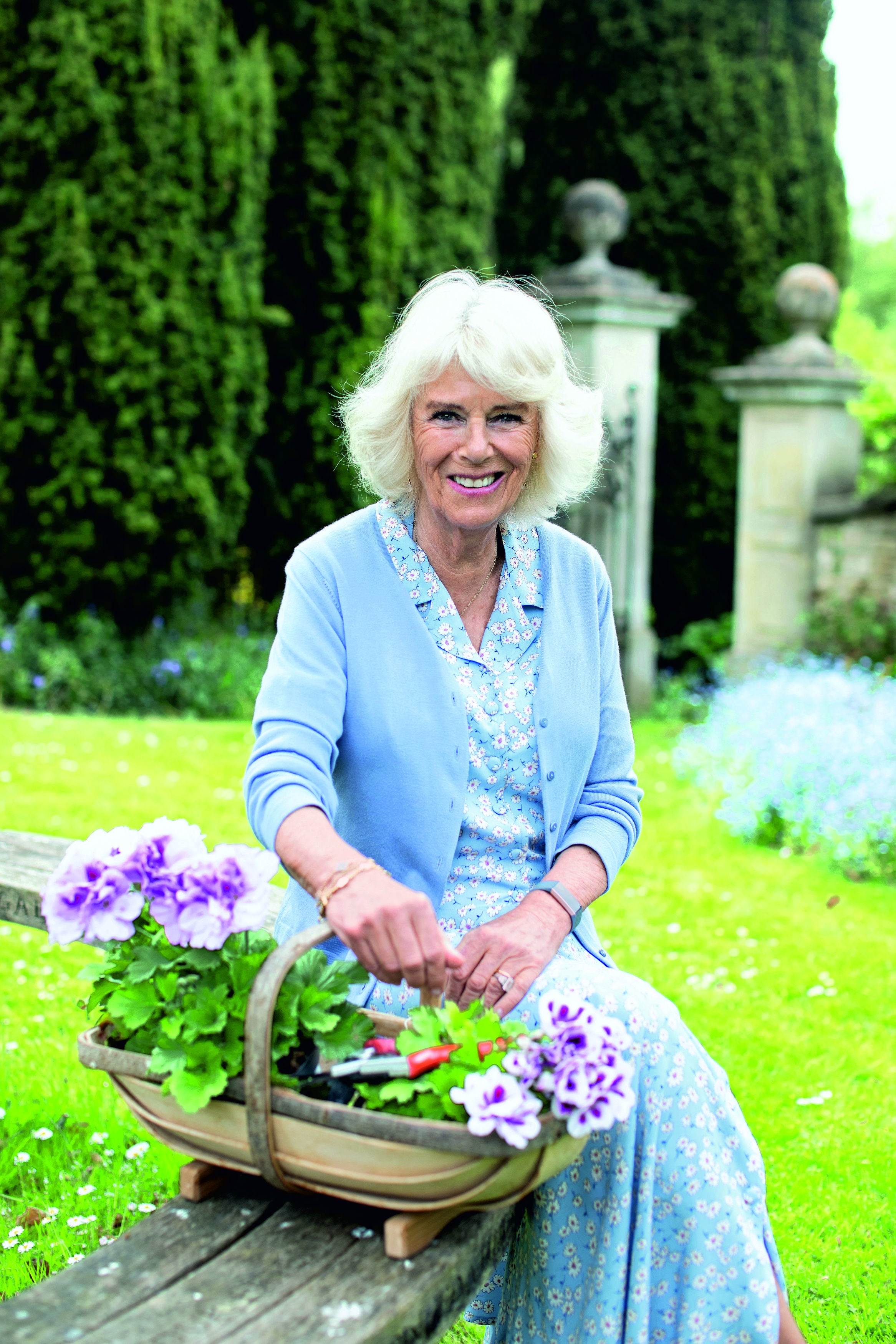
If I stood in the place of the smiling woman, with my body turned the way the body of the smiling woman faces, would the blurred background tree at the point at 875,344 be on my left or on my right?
on my left

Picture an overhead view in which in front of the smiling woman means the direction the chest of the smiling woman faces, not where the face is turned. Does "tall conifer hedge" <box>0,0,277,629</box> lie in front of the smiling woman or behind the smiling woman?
behind

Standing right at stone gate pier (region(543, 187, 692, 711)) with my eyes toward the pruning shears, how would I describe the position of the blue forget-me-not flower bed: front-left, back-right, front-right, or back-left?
front-left

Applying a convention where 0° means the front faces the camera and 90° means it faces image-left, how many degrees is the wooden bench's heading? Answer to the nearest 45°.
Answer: approximately 315°

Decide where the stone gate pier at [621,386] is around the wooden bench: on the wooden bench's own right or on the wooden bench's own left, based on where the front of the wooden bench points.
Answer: on the wooden bench's own left

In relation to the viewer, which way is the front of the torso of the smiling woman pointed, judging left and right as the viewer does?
facing the viewer and to the right of the viewer

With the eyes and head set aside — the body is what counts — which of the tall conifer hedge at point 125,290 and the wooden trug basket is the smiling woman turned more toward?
the wooden trug basket
